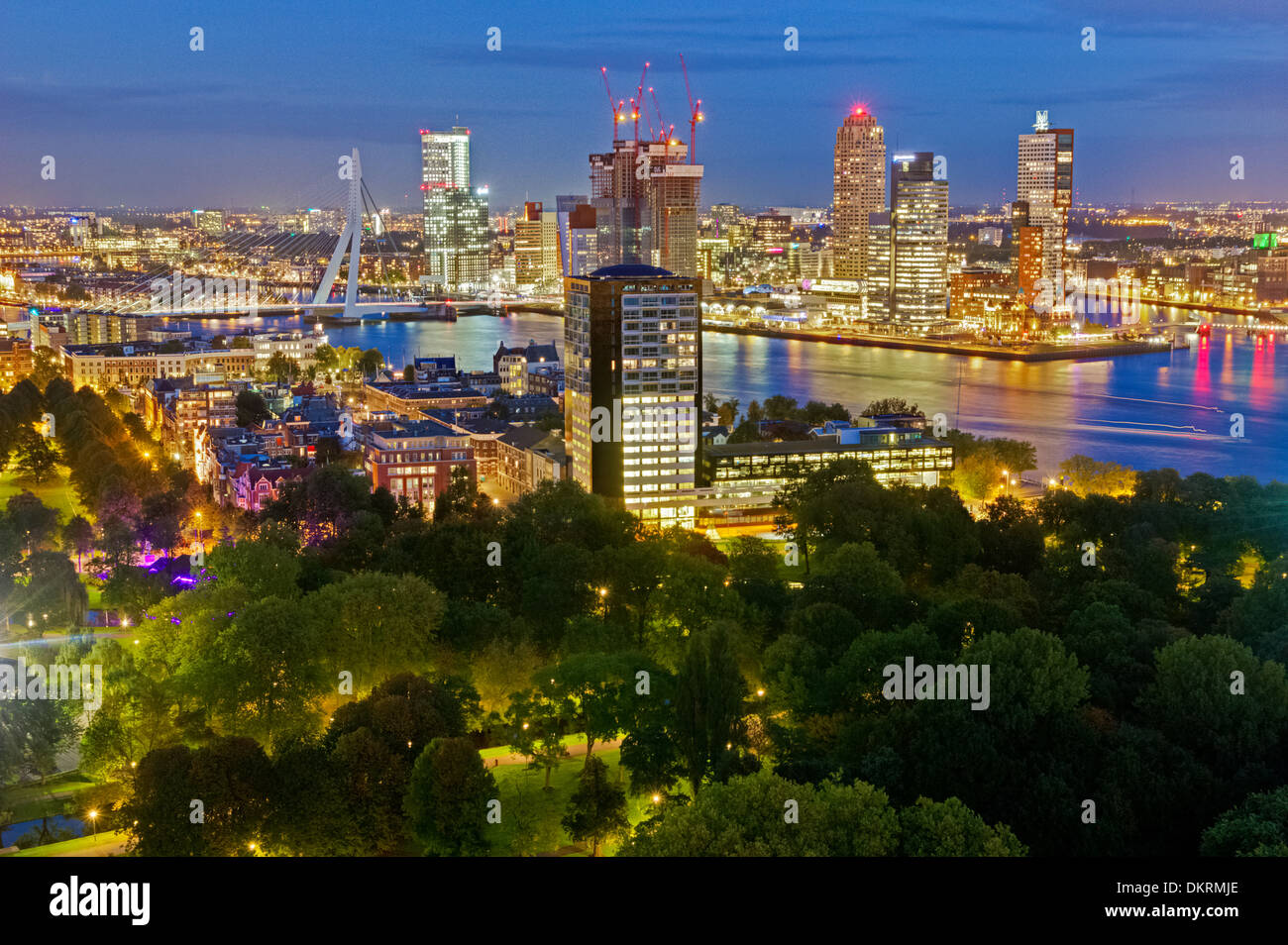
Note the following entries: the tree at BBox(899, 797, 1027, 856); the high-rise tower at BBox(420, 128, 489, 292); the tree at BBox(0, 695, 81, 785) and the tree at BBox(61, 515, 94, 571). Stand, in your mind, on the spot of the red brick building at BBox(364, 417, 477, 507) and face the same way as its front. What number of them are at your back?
1

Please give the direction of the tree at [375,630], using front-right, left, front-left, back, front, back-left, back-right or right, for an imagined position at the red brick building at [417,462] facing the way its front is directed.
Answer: front

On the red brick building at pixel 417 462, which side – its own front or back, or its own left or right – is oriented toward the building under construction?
back

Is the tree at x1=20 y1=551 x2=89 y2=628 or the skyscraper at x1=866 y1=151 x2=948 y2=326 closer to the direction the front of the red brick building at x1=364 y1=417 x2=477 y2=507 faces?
the tree

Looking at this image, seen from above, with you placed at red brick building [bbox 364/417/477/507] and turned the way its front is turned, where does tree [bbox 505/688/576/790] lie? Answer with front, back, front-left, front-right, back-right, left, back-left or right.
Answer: front

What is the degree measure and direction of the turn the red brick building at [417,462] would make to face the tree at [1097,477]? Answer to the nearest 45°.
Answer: approximately 90° to its left

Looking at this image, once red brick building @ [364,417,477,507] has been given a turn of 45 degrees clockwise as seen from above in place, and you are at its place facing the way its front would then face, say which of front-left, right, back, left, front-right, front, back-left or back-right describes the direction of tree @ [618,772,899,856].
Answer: front-left

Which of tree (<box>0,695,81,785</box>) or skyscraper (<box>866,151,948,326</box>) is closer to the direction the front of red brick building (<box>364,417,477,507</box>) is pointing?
the tree

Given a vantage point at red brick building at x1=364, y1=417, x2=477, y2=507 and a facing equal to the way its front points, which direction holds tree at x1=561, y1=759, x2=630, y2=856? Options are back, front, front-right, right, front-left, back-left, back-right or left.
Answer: front

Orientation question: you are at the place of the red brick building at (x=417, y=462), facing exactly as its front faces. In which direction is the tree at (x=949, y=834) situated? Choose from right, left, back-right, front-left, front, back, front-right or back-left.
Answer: front

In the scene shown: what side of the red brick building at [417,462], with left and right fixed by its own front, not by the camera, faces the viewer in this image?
front

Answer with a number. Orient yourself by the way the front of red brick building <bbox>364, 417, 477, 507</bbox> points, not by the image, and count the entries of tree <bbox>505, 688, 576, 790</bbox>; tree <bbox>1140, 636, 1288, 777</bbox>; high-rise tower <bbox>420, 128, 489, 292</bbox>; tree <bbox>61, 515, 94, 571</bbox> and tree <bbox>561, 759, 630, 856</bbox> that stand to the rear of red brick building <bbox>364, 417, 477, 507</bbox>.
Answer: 1

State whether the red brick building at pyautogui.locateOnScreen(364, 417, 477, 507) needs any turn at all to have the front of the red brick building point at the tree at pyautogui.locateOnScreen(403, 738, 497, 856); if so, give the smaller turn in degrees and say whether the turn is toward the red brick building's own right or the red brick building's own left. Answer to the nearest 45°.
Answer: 0° — it already faces it

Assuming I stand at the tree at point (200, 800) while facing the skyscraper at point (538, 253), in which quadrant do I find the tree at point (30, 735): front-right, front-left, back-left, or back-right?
front-left

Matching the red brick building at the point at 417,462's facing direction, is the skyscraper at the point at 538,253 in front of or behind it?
behind

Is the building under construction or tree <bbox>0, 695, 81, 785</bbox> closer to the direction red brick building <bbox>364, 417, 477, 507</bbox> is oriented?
the tree

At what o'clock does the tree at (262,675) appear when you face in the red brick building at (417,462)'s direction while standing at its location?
The tree is roughly at 12 o'clock from the red brick building.
